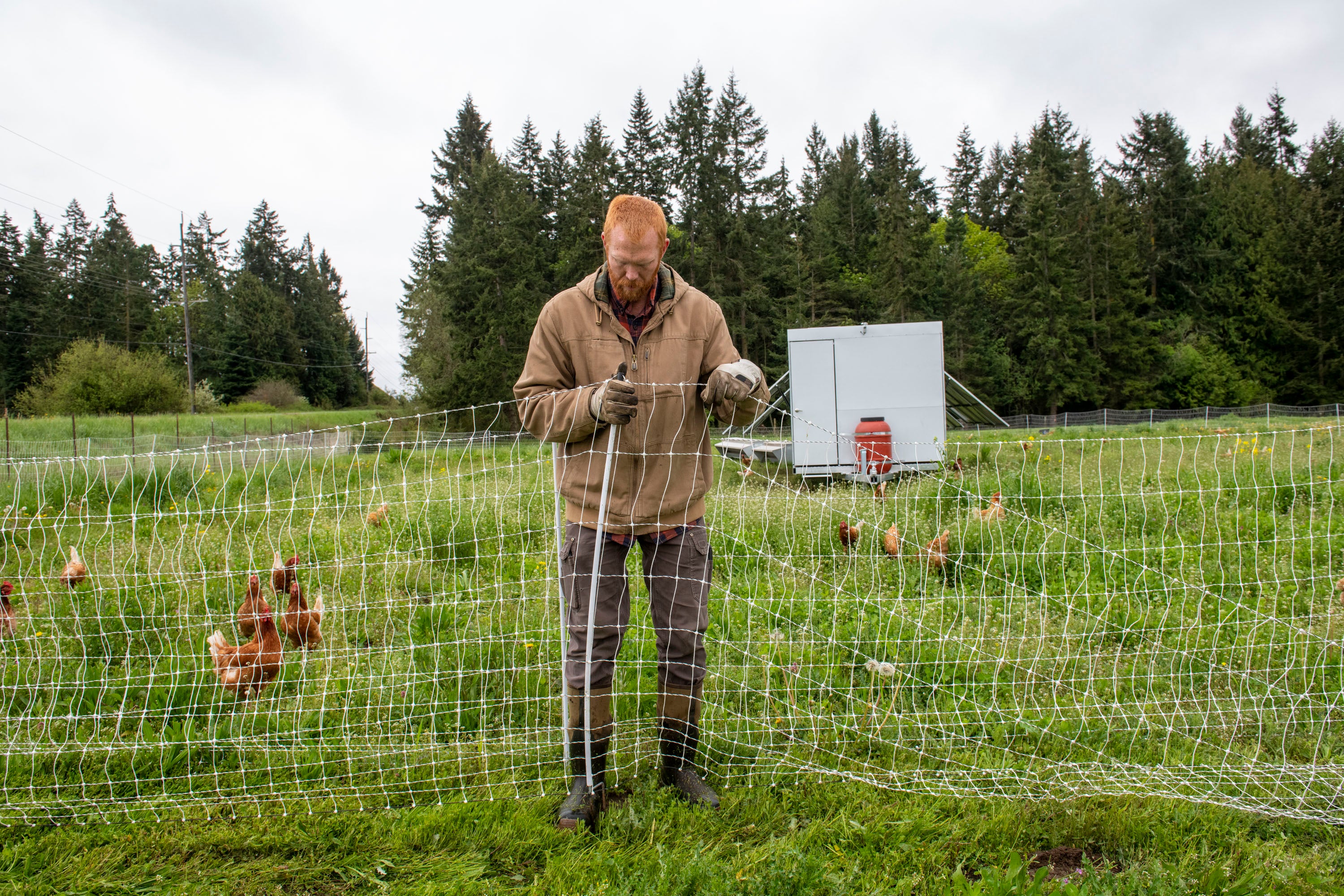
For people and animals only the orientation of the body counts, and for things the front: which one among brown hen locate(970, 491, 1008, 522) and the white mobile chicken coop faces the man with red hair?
the white mobile chicken coop

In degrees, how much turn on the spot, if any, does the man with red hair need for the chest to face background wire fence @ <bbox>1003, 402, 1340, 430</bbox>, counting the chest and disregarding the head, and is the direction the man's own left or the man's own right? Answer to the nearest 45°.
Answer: approximately 135° to the man's own left

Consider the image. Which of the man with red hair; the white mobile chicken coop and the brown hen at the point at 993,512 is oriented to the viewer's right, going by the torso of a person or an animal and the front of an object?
the brown hen

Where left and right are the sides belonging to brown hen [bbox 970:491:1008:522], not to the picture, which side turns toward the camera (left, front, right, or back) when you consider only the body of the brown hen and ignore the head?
right

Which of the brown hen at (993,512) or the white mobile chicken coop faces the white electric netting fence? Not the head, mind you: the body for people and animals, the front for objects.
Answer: the white mobile chicken coop

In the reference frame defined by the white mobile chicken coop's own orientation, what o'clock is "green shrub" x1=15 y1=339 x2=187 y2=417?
The green shrub is roughly at 4 o'clock from the white mobile chicken coop.

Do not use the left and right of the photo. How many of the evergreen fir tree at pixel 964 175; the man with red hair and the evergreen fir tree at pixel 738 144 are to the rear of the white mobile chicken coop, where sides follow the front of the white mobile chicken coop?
2

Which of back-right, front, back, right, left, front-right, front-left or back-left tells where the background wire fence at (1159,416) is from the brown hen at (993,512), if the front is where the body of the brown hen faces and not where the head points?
left
